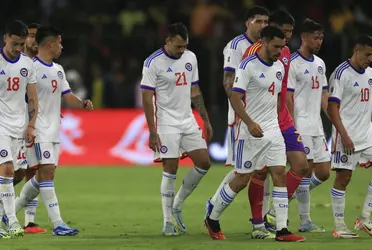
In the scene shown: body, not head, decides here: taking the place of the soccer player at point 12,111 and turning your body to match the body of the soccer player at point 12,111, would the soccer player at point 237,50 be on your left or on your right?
on your left

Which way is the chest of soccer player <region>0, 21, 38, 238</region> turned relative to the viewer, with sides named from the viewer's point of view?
facing the viewer

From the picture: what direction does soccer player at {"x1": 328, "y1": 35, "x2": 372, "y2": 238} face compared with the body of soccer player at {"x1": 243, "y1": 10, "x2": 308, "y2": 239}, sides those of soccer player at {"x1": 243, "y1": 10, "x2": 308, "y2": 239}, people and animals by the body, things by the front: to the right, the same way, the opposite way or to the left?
the same way

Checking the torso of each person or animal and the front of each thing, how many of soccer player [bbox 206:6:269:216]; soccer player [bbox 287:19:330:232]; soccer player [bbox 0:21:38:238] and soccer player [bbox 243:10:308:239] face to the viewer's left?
0

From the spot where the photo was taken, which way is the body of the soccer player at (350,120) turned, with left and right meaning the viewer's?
facing the viewer and to the right of the viewer

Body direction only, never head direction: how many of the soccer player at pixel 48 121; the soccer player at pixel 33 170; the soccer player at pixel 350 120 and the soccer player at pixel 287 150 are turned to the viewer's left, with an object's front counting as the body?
0

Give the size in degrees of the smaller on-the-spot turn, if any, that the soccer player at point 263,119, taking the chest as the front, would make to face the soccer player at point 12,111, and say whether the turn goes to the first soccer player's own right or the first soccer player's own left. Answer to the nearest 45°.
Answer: approximately 135° to the first soccer player's own right

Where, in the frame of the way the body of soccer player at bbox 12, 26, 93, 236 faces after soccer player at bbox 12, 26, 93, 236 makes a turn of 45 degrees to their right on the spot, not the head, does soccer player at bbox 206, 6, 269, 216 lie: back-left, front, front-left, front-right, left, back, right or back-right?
left

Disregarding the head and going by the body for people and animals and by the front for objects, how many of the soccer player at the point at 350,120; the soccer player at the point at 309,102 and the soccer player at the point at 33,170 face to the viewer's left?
0

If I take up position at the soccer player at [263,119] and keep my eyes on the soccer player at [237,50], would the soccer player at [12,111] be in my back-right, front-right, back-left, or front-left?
front-left
